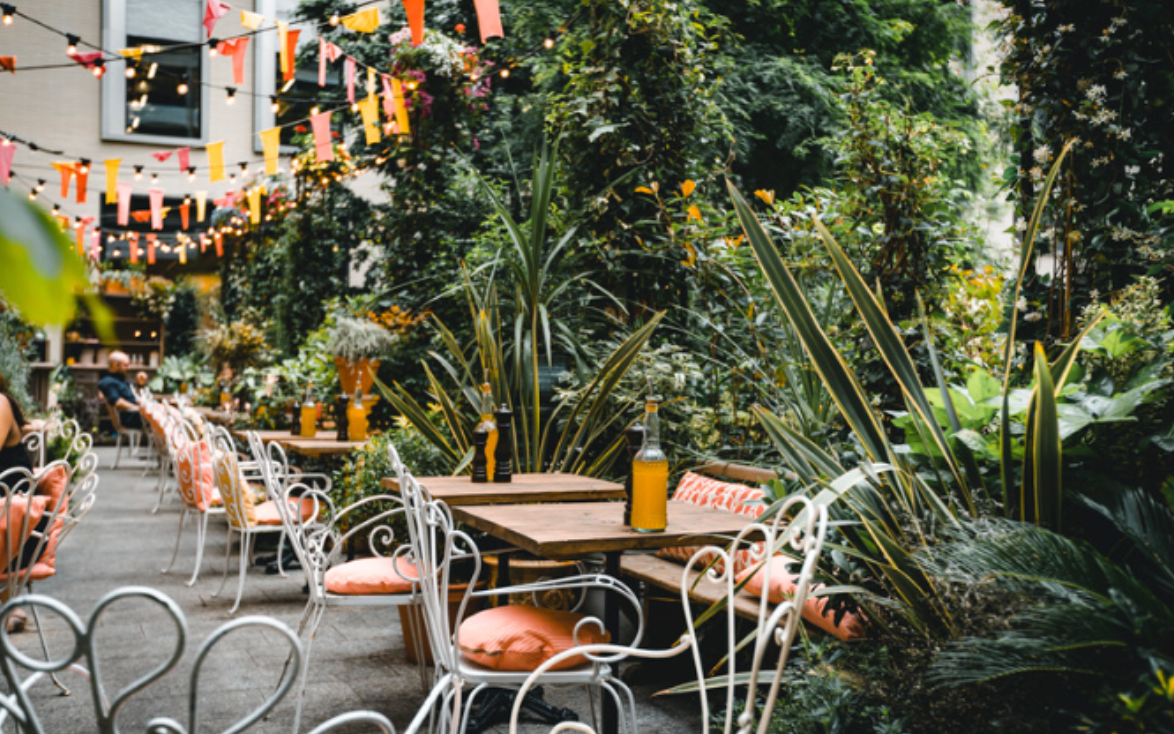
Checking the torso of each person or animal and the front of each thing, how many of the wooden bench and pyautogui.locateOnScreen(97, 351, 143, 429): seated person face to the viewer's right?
1

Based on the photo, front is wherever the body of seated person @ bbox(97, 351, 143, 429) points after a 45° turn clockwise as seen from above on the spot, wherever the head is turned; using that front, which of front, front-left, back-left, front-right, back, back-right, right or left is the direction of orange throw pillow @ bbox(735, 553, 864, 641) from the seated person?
front-right

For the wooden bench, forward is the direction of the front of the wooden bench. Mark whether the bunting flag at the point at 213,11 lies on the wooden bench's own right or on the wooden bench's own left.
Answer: on the wooden bench's own right

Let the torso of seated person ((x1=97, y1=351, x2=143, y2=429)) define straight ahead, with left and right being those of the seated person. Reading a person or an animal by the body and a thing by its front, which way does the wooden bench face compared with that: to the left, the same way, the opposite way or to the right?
the opposite way

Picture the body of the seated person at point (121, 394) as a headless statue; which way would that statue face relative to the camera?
to the viewer's right

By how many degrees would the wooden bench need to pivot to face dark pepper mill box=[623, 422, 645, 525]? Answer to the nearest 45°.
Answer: approximately 45° to its left

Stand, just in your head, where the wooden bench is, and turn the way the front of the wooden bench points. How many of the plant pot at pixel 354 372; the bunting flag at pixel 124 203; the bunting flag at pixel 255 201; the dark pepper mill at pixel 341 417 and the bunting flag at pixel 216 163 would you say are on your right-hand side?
5

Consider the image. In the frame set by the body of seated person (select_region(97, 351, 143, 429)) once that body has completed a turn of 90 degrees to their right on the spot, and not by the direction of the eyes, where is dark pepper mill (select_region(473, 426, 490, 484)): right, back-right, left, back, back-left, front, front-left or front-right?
front

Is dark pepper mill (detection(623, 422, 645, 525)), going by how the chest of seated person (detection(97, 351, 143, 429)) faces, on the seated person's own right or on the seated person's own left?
on the seated person's own right

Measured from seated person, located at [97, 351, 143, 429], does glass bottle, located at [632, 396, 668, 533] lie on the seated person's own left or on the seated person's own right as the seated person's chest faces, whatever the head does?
on the seated person's own right

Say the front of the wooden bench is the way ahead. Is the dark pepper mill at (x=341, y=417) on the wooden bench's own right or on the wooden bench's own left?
on the wooden bench's own right
